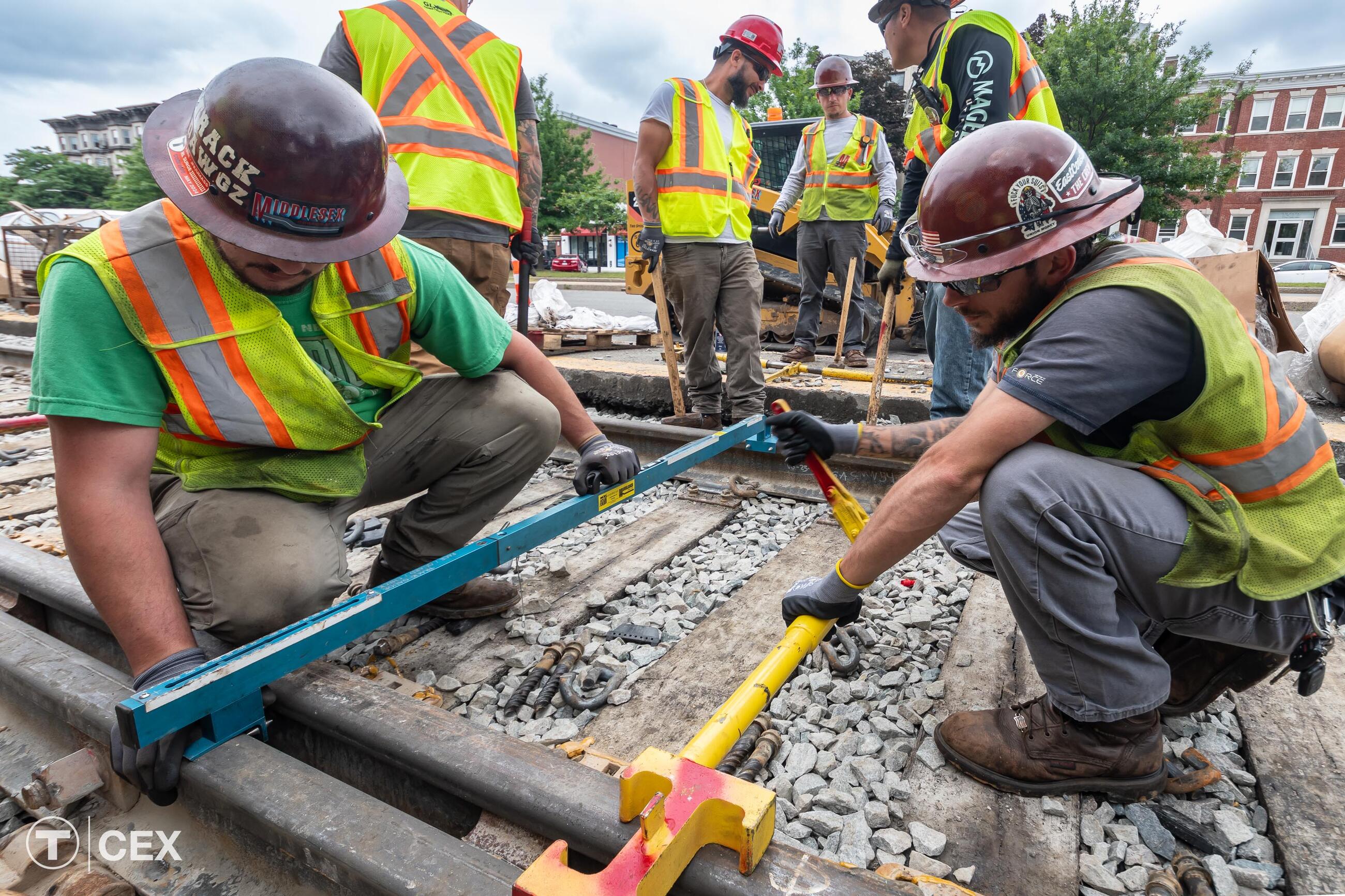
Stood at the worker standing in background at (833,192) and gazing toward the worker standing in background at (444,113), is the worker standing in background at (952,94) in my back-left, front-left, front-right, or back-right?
front-left

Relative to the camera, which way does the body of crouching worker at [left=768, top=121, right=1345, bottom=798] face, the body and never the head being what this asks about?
to the viewer's left

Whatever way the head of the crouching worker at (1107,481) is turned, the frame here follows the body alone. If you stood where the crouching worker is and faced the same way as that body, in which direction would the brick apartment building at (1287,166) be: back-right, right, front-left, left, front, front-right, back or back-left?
right

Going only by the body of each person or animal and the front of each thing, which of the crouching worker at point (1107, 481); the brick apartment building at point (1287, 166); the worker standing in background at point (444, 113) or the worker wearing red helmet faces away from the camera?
the worker standing in background

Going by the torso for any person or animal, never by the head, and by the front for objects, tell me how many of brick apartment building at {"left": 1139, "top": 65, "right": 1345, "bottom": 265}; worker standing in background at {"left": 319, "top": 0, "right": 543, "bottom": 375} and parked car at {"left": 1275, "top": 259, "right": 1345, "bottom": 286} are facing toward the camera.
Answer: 1

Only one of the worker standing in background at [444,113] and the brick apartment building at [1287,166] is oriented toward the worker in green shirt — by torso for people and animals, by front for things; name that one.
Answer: the brick apartment building

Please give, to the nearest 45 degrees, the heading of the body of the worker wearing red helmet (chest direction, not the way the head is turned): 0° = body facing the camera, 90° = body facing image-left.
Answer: approximately 315°

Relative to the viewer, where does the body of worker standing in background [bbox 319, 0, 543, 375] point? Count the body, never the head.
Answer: away from the camera

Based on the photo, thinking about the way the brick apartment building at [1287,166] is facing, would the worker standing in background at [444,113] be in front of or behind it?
in front

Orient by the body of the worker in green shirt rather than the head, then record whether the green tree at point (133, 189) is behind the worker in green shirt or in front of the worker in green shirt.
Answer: behind

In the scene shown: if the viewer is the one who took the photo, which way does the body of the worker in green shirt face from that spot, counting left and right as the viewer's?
facing the viewer and to the right of the viewer

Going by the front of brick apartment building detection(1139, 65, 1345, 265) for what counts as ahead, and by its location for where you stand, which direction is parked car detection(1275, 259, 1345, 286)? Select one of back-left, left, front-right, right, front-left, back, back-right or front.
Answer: front

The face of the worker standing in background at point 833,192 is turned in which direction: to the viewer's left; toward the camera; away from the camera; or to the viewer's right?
toward the camera

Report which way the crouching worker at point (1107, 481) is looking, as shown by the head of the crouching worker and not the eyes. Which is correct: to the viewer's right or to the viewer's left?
to the viewer's left
